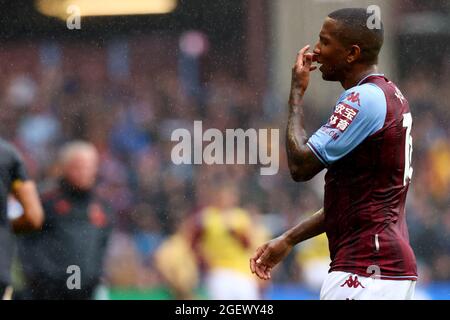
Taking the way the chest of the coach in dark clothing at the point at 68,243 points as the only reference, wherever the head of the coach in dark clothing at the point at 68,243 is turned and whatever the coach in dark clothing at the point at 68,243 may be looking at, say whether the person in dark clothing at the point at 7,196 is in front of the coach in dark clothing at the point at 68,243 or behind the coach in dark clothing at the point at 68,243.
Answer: in front

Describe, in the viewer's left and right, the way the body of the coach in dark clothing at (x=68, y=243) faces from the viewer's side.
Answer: facing the viewer
